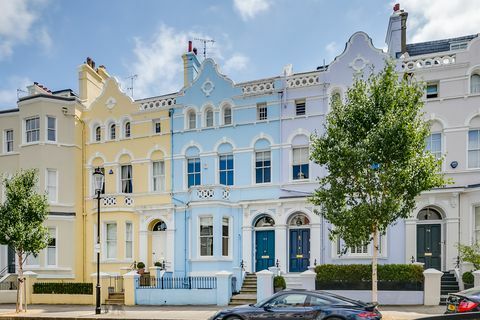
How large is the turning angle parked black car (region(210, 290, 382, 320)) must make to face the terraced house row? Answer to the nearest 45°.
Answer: approximately 90° to its right

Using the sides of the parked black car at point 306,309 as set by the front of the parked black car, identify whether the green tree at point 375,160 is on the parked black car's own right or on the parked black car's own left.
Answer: on the parked black car's own right

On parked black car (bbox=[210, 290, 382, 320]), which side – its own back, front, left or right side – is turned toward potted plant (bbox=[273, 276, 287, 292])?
right

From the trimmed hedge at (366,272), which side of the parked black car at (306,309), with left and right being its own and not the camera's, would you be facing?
right

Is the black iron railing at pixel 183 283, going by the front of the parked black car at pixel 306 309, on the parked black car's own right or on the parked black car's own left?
on the parked black car's own right

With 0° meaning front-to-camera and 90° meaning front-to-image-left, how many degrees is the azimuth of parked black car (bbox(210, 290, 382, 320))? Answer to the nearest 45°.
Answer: approximately 90°
